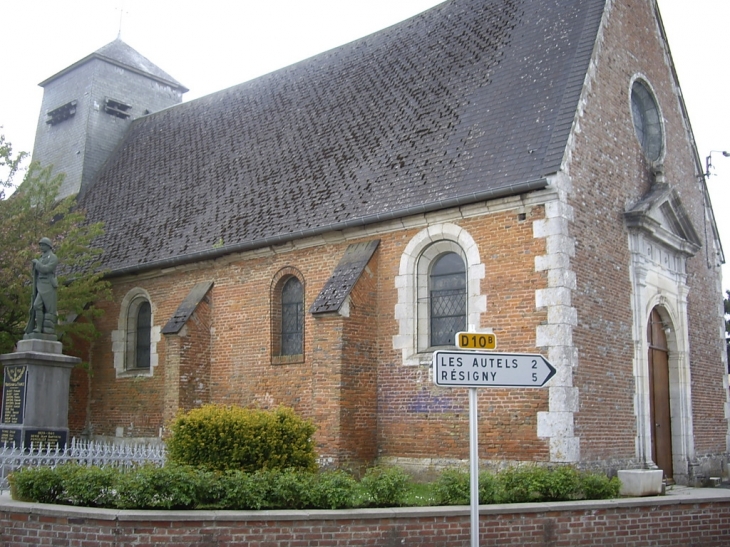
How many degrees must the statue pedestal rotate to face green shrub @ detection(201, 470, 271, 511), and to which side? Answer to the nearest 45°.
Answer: approximately 45° to its left

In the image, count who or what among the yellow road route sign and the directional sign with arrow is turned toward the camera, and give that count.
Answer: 2

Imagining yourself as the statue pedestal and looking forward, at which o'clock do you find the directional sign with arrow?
The directional sign with arrow is roughly at 10 o'clock from the statue pedestal.

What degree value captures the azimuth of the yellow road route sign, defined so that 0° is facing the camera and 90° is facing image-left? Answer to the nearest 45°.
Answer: approximately 0°

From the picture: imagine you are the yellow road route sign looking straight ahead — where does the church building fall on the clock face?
The church building is roughly at 6 o'clock from the yellow road route sign.
